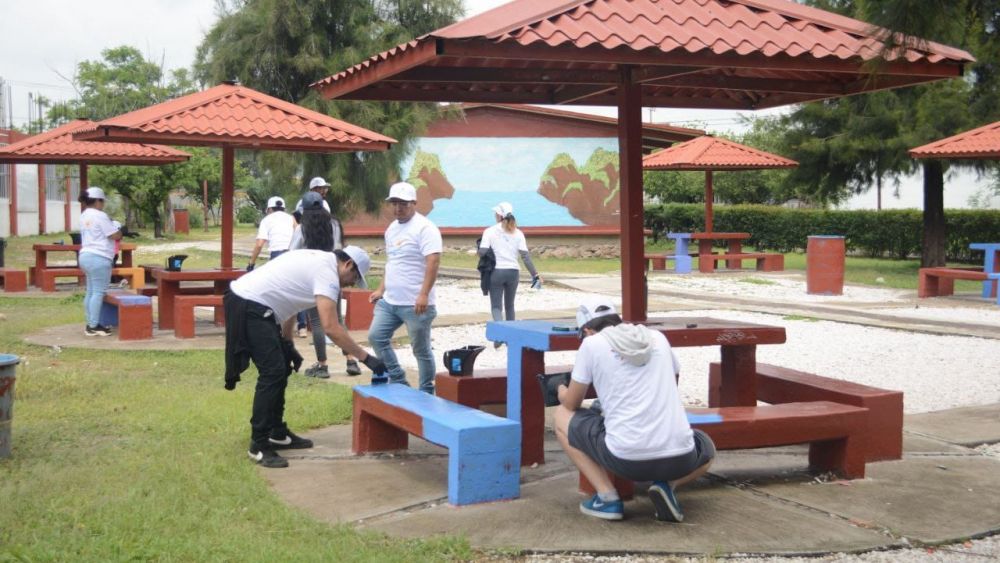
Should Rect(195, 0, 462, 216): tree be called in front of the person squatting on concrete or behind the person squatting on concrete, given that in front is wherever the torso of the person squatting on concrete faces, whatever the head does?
in front

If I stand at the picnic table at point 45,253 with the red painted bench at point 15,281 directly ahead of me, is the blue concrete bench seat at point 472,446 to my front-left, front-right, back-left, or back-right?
front-left

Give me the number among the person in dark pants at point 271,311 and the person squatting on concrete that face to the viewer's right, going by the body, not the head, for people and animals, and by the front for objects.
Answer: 1

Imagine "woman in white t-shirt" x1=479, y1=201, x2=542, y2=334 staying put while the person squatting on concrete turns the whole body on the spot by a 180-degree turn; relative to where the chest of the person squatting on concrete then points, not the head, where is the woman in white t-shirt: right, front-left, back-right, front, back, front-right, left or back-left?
back-left

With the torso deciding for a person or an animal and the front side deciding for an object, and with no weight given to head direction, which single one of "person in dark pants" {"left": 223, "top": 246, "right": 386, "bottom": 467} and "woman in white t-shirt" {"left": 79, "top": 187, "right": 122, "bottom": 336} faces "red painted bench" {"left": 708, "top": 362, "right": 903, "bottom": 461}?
the person in dark pants

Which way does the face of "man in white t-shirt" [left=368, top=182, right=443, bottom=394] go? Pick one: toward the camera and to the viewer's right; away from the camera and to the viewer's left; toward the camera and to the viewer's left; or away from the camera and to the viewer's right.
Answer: toward the camera and to the viewer's left

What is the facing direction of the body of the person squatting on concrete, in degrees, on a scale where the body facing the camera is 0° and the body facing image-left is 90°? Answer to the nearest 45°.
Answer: approximately 135°

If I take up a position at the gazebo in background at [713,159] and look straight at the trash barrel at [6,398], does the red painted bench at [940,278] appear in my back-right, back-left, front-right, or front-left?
front-left

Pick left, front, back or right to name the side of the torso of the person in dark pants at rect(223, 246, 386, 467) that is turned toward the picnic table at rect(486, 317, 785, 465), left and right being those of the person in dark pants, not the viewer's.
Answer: front

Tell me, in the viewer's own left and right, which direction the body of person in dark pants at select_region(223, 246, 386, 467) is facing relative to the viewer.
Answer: facing to the right of the viewer

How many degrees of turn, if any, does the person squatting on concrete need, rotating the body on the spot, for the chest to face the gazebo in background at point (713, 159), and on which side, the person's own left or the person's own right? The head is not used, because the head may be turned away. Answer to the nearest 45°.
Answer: approximately 45° to the person's own right

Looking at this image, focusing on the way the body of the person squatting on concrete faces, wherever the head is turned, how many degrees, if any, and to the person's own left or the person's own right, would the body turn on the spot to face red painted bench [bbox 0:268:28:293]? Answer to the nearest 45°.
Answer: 0° — they already face it

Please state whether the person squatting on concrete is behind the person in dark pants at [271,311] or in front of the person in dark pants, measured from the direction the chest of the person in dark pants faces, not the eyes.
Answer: in front
